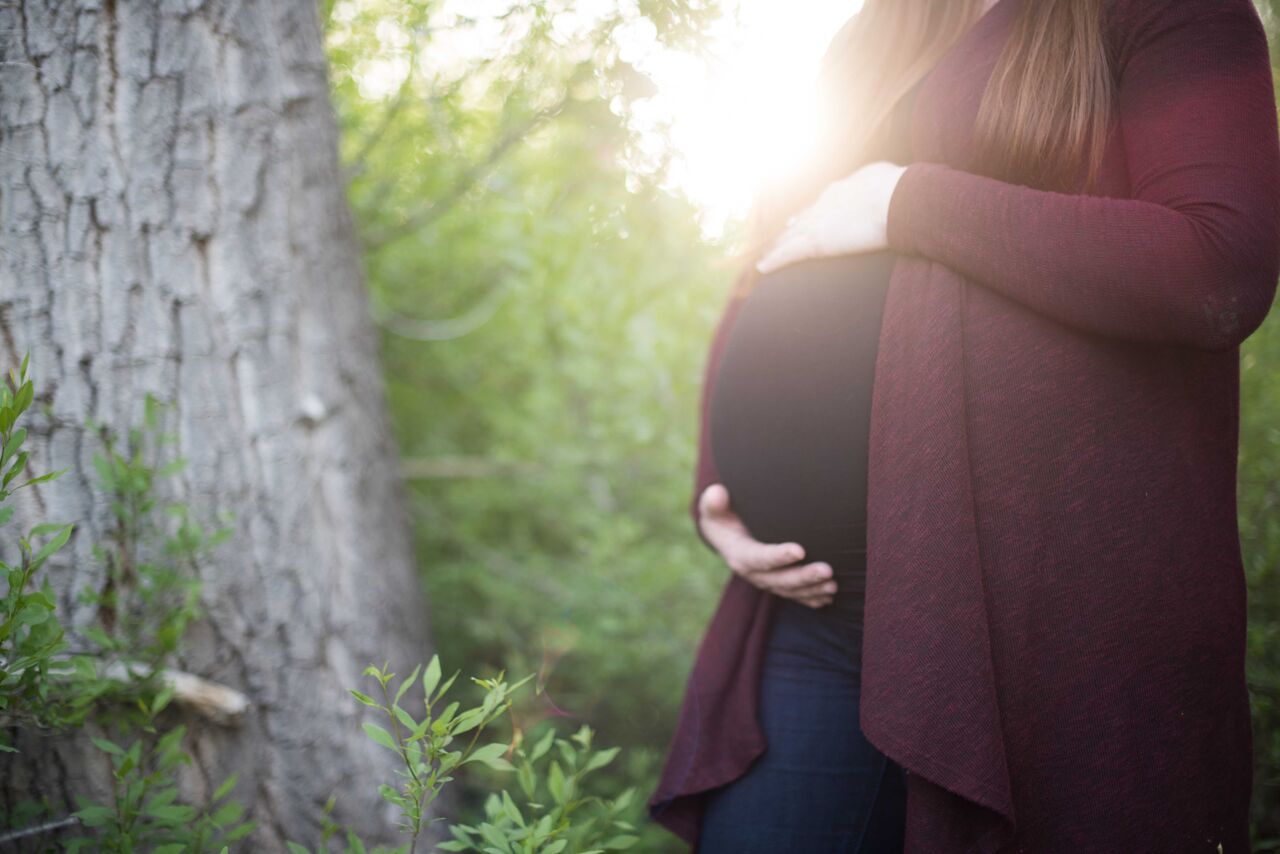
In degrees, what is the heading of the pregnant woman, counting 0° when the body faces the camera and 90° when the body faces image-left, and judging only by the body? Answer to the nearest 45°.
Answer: approximately 45°

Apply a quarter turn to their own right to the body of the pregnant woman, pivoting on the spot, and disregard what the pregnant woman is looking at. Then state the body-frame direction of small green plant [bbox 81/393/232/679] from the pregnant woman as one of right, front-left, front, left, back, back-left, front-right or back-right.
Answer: front-left

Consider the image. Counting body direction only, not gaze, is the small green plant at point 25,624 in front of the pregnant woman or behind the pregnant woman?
in front
